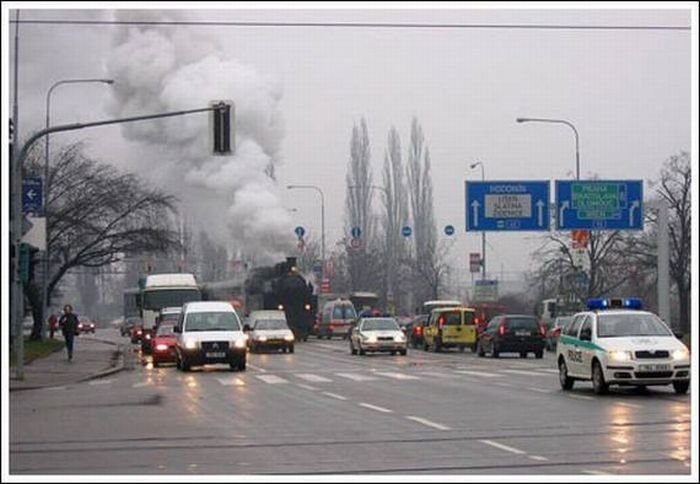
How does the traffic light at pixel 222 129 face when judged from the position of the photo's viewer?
facing away from the viewer

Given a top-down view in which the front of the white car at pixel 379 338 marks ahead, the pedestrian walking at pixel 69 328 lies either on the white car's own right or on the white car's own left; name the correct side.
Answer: on the white car's own right

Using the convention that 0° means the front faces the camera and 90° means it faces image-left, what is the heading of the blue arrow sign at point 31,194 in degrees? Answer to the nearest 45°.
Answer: approximately 0°

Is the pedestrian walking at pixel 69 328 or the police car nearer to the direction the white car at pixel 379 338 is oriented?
the police car

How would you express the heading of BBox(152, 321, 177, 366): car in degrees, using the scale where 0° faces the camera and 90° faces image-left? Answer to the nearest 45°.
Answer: approximately 0°

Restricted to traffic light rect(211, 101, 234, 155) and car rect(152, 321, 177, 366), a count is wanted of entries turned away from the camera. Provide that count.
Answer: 1

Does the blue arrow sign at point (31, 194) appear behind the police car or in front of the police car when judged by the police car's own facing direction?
behind

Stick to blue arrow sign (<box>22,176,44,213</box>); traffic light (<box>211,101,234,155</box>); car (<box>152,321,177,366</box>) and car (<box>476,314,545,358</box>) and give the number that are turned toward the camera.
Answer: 2

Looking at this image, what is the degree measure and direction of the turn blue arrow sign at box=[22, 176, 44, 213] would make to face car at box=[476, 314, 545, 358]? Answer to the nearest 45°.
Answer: approximately 135° to its left

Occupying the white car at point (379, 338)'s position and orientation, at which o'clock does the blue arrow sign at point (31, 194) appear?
The blue arrow sign is roughly at 1 o'clock from the white car.

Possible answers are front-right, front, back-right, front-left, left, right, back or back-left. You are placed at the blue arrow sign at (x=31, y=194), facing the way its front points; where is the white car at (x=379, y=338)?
back-left

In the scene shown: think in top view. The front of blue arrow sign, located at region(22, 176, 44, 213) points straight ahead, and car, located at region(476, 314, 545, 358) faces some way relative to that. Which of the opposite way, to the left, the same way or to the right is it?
the opposite way
